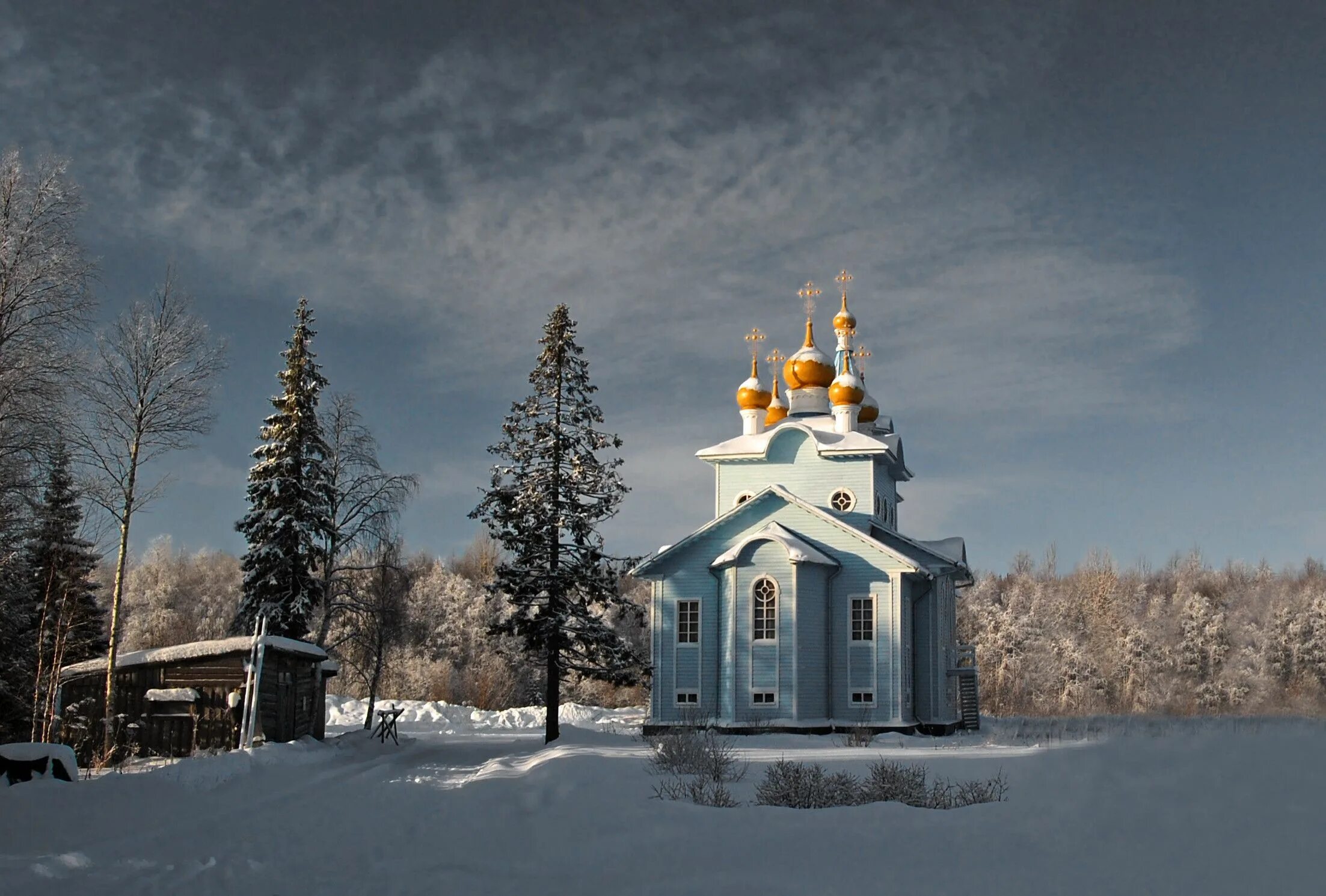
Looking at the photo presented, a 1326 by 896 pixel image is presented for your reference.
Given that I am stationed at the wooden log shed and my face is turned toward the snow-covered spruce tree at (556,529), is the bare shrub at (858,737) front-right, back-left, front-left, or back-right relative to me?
front-right

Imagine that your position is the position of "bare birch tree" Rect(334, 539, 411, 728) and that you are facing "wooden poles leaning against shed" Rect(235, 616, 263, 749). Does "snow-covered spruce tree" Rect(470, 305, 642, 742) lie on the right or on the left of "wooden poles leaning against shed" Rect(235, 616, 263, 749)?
left

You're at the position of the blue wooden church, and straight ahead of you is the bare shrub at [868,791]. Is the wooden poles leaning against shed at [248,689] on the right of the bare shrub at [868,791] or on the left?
right

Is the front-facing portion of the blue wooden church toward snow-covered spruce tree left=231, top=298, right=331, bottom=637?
no

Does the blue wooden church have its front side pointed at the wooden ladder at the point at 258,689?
no

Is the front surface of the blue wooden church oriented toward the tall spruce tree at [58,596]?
no
